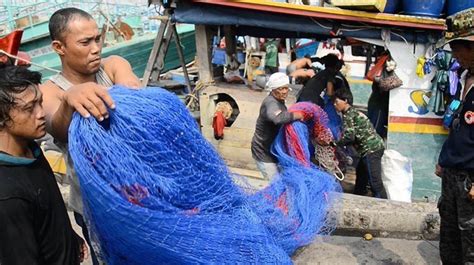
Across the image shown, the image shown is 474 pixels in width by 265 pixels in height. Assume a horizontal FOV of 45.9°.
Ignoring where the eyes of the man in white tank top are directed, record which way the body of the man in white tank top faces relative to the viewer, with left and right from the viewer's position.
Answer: facing the viewer and to the right of the viewer

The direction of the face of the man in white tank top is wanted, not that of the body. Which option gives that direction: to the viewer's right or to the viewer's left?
to the viewer's right

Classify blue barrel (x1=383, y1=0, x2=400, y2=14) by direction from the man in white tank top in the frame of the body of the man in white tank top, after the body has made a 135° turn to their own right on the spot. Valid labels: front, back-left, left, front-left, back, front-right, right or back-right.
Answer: back-right

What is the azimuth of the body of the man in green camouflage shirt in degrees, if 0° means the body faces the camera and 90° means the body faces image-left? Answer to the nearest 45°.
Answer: approximately 90°

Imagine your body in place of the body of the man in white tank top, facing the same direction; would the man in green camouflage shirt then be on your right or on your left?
on your left

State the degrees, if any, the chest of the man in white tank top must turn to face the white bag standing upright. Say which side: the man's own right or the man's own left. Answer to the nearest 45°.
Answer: approximately 90° to the man's own left

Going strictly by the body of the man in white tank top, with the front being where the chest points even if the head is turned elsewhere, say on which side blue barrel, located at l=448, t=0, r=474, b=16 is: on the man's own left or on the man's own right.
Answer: on the man's own left

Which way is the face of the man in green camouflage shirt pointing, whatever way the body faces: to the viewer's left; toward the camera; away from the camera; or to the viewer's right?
to the viewer's left
